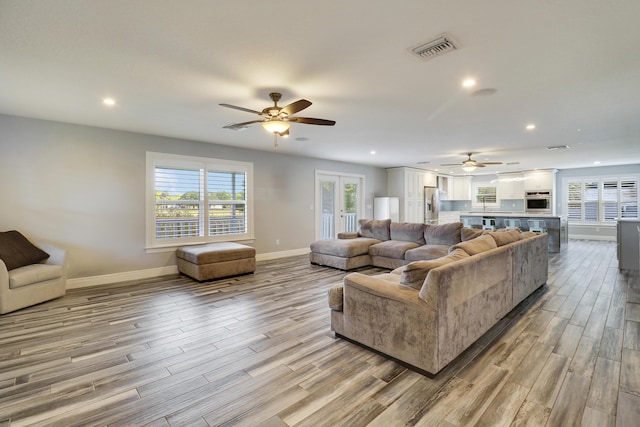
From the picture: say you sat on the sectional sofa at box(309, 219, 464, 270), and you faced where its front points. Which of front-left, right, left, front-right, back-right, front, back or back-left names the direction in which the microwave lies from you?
back

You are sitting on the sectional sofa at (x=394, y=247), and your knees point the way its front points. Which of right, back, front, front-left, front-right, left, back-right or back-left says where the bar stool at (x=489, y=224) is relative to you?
back

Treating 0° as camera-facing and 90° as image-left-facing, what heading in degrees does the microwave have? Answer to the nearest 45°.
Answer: approximately 0°

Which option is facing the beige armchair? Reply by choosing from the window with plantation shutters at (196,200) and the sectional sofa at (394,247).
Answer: the sectional sofa

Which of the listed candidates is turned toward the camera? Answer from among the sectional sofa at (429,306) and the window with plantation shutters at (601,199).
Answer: the window with plantation shutters

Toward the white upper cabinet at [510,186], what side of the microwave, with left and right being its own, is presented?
right

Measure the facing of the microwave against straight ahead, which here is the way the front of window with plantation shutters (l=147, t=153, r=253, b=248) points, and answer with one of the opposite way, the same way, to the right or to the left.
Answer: to the right

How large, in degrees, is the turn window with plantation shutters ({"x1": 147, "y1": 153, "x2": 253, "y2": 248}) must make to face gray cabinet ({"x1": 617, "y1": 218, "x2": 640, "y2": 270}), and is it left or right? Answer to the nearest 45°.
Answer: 0° — it already faces it

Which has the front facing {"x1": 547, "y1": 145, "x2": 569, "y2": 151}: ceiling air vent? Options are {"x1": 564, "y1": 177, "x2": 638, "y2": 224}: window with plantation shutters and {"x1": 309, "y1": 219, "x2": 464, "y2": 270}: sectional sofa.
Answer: the window with plantation shutters

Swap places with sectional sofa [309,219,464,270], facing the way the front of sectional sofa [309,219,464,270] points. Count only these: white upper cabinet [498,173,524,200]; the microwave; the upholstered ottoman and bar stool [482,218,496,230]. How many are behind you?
3

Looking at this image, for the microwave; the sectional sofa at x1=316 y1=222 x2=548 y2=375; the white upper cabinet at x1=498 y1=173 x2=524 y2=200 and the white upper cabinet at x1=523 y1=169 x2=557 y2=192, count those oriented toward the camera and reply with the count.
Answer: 3

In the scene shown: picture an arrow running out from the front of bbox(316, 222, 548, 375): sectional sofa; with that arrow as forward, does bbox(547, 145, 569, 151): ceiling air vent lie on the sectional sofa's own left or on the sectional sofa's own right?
on the sectional sofa's own right

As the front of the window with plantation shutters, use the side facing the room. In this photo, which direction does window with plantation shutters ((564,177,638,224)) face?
toward the camera

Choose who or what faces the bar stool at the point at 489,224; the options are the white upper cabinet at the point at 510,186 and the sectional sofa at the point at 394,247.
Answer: the white upper cabinet

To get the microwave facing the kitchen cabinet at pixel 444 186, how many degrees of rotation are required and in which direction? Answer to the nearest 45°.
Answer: approximately 90° to its right

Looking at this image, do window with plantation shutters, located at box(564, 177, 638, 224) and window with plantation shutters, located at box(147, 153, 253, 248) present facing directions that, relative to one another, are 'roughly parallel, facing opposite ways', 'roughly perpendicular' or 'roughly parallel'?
roughly perpendicular

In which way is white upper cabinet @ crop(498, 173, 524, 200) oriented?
toward the camera

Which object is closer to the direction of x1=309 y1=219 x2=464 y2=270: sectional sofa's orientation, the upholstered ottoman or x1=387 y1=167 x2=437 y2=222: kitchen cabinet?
the upholstered ottoman

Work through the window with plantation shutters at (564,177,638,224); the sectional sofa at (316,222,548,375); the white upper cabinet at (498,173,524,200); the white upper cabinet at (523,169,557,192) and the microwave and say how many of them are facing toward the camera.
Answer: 4

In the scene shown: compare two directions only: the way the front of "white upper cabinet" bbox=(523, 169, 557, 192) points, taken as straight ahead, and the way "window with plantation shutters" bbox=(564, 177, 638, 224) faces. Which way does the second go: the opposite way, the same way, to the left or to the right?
the same way

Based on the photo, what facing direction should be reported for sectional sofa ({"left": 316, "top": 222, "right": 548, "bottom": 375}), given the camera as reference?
facing away from the viewer and to the left of the viewer
